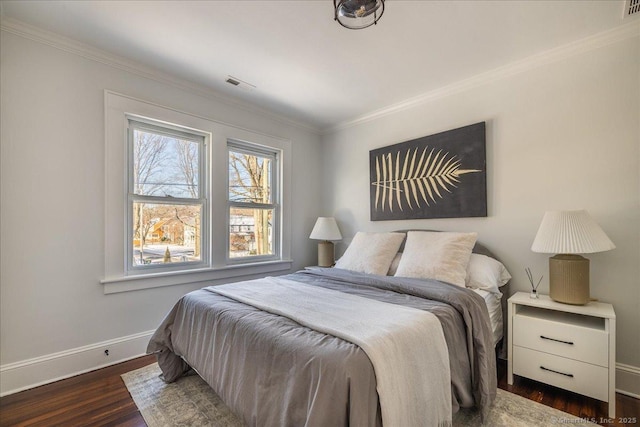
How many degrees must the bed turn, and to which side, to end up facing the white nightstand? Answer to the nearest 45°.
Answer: approximately 135° to its left

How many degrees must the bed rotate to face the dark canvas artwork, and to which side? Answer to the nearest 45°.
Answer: approximately 180°

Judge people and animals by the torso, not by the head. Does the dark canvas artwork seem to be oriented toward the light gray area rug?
yes

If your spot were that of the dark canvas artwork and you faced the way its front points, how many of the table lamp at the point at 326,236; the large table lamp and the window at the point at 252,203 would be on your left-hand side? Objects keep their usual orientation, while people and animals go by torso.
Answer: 1

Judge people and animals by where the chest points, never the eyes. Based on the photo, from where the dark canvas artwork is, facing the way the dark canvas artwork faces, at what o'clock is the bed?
The bed is roughly at 11 o'clock from the dark canvas artwork.

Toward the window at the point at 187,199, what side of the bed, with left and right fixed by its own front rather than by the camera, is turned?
right

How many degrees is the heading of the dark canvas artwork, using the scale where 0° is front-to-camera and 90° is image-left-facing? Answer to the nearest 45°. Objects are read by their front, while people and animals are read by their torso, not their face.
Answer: approximately 45°

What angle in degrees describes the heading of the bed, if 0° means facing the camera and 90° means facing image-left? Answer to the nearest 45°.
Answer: approximately 45°
